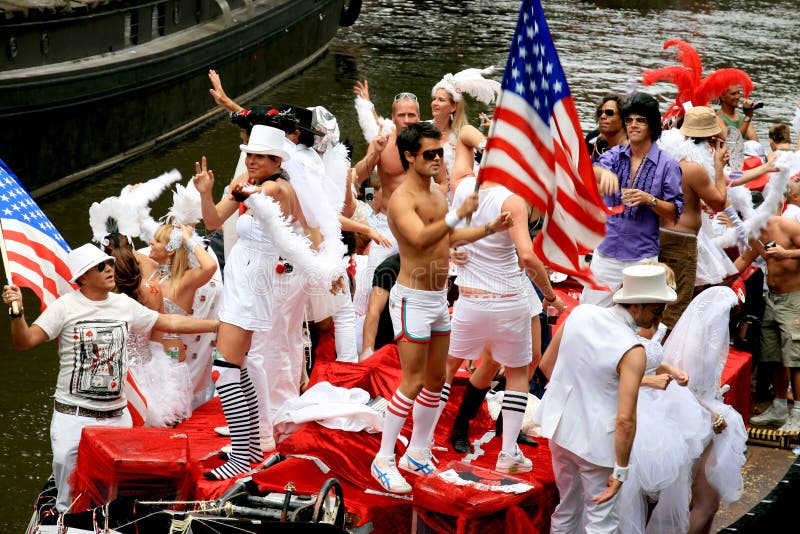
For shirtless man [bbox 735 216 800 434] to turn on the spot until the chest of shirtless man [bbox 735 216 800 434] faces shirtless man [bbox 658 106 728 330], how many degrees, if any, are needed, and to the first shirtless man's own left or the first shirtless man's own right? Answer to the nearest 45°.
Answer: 0° — they already face them

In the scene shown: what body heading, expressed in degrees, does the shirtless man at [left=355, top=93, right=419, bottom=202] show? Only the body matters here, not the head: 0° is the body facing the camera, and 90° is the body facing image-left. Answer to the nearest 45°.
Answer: approximately 0°

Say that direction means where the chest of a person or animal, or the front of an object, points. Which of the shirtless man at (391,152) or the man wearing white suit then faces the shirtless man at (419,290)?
the shirtless man at (391,152)

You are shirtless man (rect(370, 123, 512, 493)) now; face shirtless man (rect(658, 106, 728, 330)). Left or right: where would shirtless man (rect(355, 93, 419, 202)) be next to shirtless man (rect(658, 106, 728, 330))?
left

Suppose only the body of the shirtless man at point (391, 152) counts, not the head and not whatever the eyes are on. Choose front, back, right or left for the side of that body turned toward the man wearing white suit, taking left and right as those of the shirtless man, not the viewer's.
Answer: front

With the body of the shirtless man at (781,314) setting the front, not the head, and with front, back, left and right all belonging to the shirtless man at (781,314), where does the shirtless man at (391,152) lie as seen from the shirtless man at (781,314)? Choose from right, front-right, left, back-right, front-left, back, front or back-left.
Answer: front-right

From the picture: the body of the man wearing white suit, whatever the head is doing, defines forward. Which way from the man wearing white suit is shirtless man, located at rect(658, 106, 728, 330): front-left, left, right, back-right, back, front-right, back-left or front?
front-left

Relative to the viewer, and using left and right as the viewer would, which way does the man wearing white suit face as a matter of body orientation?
facing away from the viewer and to the right of the viewer

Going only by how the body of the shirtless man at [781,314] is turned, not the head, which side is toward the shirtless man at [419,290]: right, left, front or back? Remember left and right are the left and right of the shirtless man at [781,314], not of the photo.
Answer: front

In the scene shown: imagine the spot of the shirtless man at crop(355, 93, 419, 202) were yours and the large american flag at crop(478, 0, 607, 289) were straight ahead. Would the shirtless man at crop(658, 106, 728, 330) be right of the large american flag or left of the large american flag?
left

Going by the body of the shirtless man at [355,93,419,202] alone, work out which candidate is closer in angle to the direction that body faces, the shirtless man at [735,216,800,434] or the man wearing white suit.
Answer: the man wearing white suit

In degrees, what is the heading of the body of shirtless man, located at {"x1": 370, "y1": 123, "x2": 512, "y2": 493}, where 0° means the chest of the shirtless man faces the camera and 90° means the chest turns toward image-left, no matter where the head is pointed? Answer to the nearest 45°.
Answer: approximately 315°

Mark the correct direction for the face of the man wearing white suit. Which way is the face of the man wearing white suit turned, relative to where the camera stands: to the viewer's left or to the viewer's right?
to the viewer's right

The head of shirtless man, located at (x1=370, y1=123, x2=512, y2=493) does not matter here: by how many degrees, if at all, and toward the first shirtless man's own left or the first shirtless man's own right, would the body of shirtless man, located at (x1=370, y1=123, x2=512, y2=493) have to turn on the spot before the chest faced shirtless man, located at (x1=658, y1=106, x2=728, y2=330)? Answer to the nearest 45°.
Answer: approximately 90° to the first shirtless man's own left

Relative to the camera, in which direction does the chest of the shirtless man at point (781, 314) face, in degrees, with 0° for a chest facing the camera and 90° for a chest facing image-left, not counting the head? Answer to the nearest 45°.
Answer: approximately 45°

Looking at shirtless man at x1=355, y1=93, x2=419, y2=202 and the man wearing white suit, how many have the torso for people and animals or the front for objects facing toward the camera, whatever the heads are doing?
1
